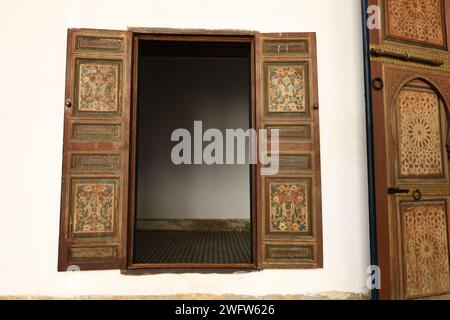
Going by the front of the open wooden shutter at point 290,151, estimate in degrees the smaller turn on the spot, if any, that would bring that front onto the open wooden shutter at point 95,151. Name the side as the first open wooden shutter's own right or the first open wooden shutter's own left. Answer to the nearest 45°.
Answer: approximately 90° to the first open wooden shutter's own right

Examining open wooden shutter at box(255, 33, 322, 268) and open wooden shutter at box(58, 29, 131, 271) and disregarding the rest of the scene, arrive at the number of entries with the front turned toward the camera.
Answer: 2

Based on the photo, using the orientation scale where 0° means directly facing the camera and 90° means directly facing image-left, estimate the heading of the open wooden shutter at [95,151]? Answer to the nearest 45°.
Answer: approximately 0°

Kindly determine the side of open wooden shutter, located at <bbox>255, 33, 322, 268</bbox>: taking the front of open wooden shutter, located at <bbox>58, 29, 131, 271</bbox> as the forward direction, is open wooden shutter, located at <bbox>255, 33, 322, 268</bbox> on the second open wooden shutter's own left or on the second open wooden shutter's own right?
on the second open wooden shutter's own left
